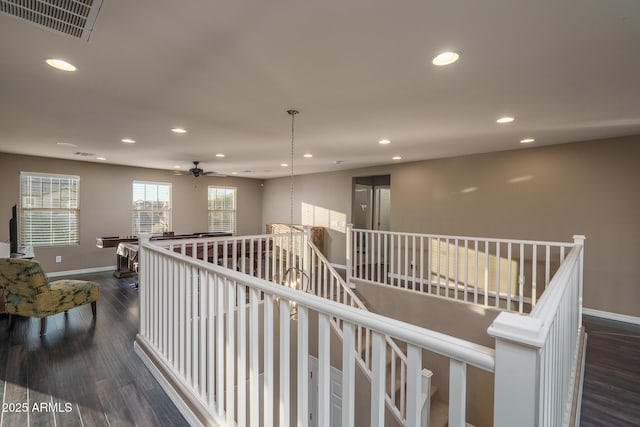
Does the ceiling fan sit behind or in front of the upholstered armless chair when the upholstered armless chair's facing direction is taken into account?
in front

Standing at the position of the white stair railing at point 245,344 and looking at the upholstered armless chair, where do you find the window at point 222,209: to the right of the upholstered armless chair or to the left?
right

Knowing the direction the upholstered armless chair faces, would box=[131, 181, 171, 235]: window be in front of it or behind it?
in front

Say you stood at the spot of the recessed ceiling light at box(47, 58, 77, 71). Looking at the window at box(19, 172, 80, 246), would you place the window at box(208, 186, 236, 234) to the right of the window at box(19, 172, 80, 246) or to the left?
right

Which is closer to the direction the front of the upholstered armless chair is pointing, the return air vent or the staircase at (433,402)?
the staircase

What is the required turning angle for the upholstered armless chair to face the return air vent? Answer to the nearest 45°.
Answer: approximately 135° to its right

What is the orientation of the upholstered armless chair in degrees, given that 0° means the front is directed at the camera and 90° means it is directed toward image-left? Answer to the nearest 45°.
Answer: approximately 225°
